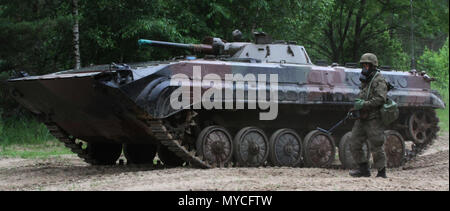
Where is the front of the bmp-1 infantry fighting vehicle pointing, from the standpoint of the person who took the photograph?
facing the viewer and to the left of the viewer
